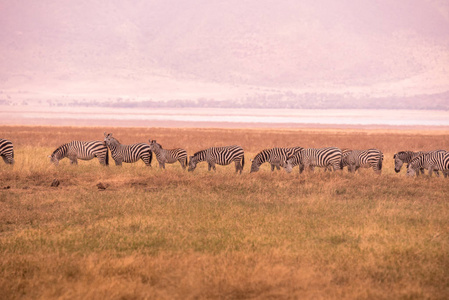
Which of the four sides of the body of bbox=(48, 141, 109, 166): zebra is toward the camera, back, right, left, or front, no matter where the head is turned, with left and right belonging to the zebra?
left

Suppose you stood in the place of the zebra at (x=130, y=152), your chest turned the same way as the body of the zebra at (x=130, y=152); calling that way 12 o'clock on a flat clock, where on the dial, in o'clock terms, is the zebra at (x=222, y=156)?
the zebra at (x=222, y=156) is roughly at 7 o'clock from the zebra at (x=130, y=152).

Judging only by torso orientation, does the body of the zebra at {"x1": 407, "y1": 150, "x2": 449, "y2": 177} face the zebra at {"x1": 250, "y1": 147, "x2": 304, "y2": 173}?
yes

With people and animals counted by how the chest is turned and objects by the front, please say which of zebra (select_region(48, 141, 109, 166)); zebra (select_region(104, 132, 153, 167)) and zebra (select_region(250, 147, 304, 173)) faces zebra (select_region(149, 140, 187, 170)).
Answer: zebra (select_region(250, 147, 304, 173))

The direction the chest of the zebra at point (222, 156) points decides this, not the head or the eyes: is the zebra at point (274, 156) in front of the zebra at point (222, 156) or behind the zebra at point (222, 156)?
behind

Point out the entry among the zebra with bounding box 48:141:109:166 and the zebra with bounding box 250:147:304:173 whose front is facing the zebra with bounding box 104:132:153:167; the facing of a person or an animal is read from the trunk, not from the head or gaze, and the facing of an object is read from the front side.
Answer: the zebra with bounding box 250:147:304:173

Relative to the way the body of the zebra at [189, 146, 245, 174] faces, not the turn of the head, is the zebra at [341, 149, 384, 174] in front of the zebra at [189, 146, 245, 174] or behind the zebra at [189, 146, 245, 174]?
behind

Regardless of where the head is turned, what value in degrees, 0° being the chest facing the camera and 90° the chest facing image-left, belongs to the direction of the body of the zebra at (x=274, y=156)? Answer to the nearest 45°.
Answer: approximately 90°

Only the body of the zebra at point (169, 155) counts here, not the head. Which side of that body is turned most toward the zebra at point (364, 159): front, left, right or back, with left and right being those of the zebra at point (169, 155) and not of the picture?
back

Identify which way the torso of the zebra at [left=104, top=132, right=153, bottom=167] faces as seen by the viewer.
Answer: to the viewer's left

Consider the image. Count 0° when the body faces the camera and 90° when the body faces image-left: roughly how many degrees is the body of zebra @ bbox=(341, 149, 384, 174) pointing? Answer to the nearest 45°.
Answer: approximately 90°

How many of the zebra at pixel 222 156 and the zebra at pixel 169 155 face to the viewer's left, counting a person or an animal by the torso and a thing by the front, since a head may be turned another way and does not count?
2
